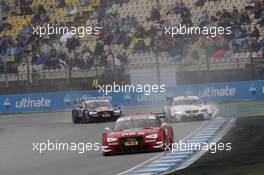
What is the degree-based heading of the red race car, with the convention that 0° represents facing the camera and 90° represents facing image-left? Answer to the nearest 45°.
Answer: approximately 0°

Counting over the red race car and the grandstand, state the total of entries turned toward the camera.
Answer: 2

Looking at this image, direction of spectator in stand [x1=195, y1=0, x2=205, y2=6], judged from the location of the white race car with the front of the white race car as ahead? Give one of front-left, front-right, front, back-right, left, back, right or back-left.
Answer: back-left

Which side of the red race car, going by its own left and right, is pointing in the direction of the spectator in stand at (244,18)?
back

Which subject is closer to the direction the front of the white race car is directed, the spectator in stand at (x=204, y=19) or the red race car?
the red race car

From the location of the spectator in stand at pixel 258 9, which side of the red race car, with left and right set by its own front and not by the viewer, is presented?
back

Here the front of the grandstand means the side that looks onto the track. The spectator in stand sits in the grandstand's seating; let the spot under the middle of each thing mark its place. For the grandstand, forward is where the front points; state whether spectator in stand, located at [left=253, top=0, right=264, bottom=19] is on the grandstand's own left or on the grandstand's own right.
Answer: on the grandstand's own left
